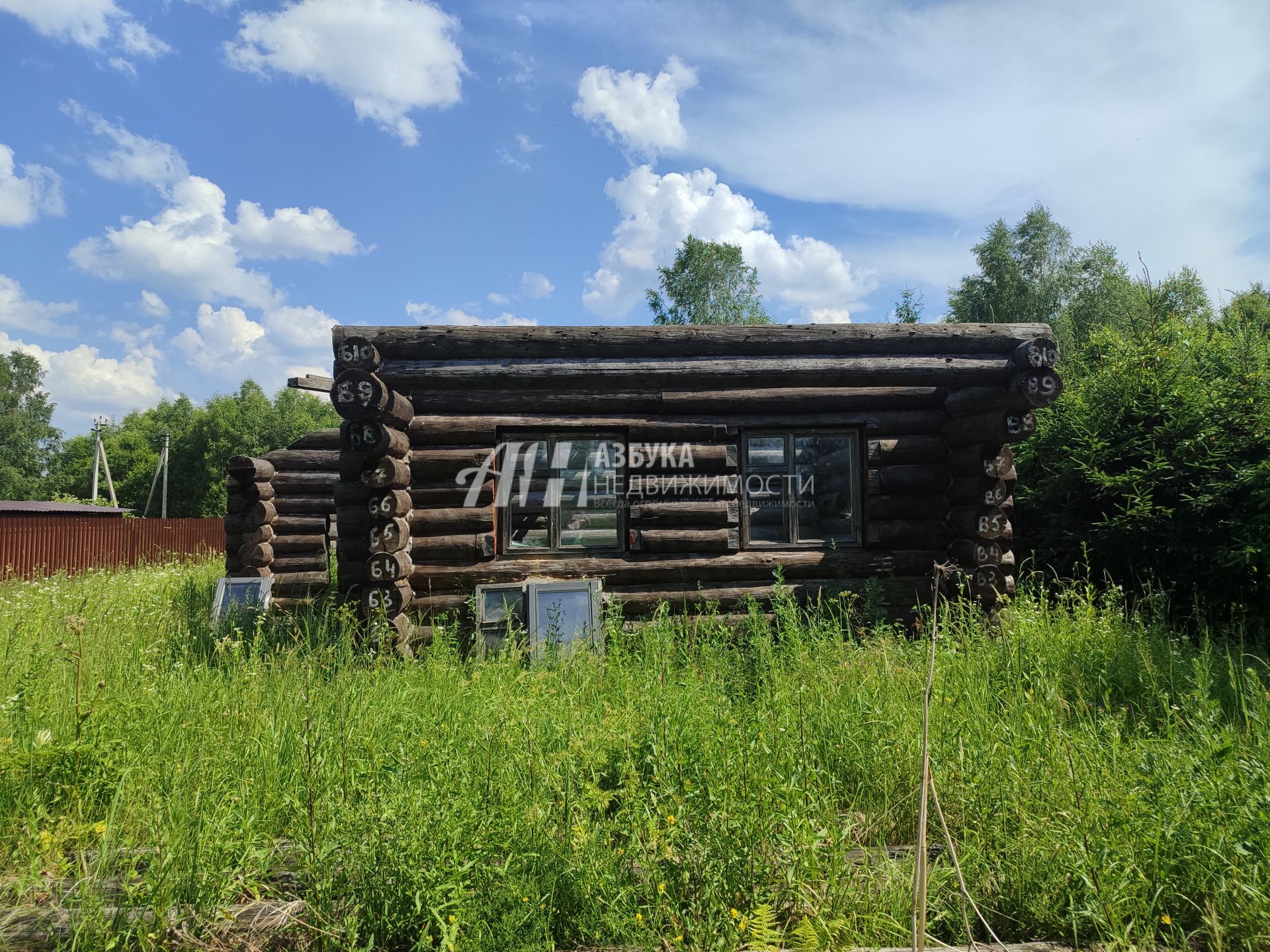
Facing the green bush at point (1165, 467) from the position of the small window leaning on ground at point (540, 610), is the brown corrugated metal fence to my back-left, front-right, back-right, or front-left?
back-left

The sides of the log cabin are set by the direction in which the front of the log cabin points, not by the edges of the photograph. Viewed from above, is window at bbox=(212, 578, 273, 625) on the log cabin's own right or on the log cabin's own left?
on the log cabin's own right

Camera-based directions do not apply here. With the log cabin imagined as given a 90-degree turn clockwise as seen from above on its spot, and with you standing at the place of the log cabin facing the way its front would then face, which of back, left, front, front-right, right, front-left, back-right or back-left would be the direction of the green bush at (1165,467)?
back

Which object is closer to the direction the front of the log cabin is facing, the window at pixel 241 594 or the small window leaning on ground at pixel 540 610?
the small window leaning on ground

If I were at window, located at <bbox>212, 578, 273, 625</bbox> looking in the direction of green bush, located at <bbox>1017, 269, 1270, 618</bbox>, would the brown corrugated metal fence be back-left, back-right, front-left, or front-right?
back-left

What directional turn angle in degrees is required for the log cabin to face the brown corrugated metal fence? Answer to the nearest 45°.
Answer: approximately 135° to its right

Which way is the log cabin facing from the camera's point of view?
toward the camera
